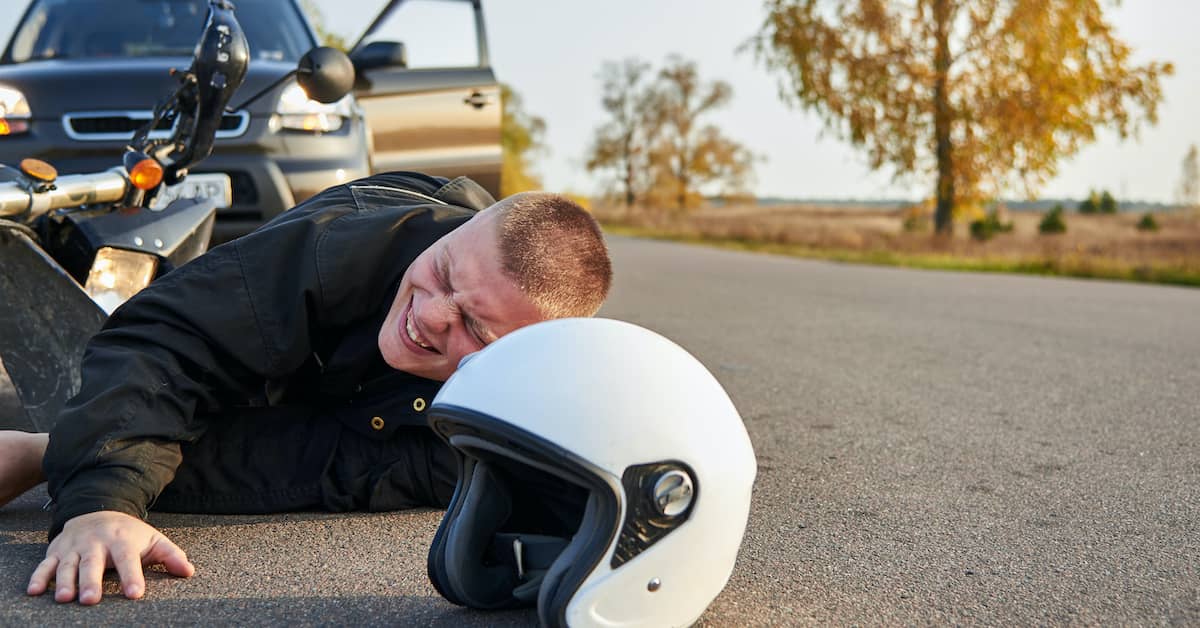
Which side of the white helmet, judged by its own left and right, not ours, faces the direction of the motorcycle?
right

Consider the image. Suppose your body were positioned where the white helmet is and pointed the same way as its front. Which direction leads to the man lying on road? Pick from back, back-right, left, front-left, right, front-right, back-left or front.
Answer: right

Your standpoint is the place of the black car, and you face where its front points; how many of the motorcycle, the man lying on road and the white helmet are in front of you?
3

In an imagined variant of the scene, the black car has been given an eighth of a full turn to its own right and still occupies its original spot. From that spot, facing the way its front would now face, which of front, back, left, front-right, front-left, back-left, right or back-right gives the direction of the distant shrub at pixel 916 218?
back

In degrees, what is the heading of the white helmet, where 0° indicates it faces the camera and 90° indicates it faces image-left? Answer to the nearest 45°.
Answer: approximately 45°

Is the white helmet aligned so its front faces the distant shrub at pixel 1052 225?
no

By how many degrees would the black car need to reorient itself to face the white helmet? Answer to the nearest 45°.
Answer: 0° — it already faces it

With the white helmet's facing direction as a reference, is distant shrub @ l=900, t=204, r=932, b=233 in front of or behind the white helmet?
behind

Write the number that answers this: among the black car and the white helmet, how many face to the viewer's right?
0

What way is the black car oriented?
toward the camera

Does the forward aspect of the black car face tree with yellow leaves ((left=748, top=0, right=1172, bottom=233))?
no

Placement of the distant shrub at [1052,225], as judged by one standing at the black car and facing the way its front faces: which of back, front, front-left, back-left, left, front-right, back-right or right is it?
back-left

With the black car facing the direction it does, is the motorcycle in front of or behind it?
in front

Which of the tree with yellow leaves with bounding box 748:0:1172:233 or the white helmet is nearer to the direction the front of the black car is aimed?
the white helmet

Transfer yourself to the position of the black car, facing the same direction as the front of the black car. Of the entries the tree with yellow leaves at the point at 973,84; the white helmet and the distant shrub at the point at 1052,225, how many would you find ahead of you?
1

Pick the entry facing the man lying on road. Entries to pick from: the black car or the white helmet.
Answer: the black car

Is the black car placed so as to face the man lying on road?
yes

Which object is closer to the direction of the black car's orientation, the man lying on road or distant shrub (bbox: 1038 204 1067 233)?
the man lying on road
